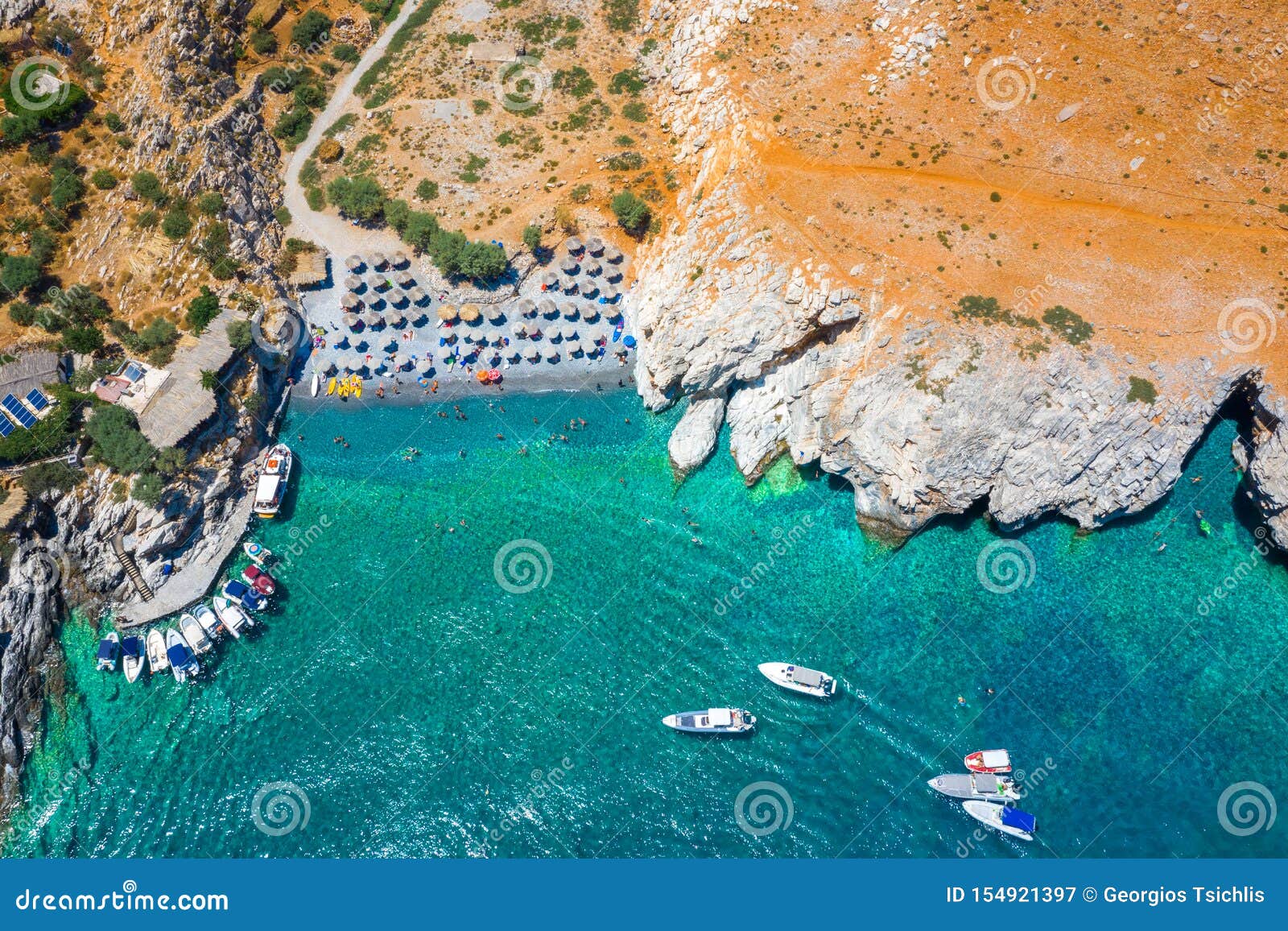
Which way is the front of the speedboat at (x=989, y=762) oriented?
to the viewer's left

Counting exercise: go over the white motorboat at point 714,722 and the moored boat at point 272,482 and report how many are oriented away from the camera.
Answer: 1

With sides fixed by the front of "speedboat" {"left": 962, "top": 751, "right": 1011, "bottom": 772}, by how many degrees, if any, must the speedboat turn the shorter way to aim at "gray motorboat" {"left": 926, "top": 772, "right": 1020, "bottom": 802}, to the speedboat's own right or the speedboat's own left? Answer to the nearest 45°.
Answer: approximately 90° to the speedboat's own left

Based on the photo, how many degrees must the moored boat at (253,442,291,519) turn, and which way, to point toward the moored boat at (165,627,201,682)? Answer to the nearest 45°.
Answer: approximately 135° to its left

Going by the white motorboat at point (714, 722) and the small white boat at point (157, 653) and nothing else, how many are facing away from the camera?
1

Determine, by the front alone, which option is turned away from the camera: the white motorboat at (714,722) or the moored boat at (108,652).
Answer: the moored boat

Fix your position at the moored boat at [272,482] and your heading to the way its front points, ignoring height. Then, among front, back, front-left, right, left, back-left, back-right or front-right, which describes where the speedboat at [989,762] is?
back-right

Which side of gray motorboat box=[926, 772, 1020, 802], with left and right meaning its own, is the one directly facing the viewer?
left
